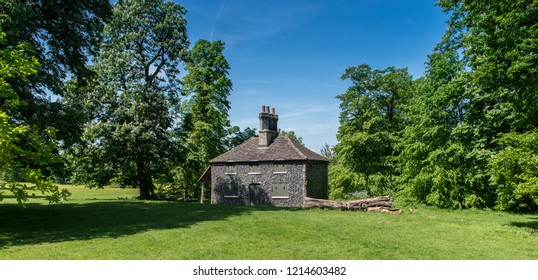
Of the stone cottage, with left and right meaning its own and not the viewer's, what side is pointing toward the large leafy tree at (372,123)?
left

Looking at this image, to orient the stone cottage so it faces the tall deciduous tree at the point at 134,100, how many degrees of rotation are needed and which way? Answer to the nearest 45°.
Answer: approximately 90° to its right

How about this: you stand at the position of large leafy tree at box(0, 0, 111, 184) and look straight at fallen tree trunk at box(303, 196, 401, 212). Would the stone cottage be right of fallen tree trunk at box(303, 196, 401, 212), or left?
left

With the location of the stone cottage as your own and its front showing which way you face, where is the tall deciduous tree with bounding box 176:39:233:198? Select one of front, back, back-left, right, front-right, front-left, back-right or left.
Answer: back-right

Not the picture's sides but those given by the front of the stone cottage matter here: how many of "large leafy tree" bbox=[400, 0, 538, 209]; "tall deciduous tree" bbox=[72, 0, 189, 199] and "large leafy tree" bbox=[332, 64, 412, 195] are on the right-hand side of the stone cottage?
1

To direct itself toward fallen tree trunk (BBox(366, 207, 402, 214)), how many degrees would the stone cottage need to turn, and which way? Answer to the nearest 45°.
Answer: approximately 45° to its left

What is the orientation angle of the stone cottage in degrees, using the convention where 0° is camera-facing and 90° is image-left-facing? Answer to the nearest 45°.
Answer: approximately 0°

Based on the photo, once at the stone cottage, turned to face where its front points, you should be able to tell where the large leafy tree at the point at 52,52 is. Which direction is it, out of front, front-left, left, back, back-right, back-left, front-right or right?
front-right
